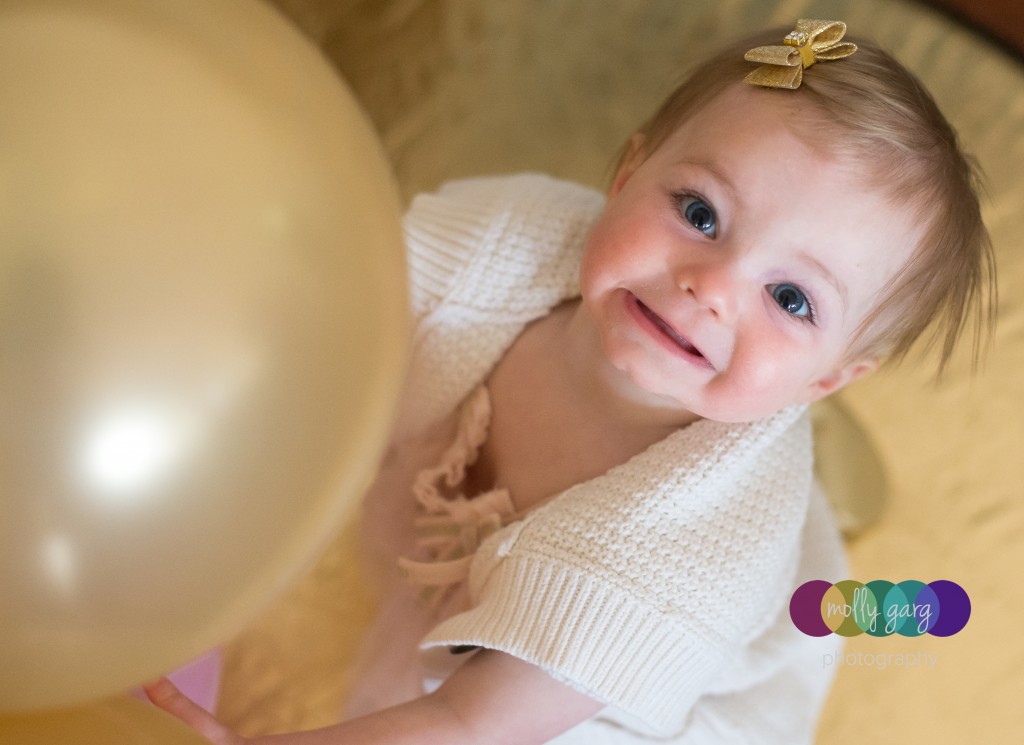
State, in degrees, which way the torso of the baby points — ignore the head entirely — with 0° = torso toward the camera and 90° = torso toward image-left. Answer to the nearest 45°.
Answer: approximately 45°
